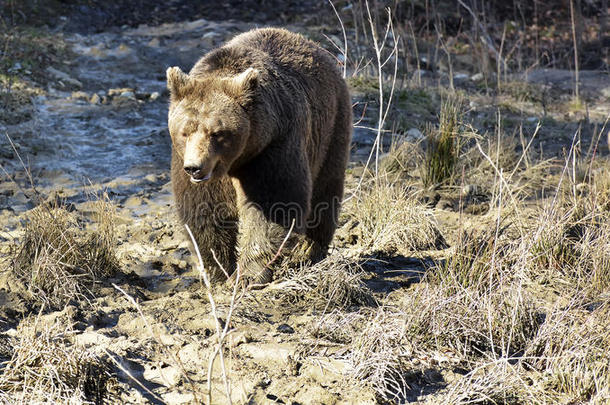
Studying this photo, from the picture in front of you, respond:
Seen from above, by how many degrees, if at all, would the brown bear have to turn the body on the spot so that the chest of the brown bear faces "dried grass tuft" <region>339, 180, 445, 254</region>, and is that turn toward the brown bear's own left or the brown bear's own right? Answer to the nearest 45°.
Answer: approximately 180°

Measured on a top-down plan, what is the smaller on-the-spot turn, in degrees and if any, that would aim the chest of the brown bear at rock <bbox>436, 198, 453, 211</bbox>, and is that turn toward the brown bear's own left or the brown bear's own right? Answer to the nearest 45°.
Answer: approximately 180°

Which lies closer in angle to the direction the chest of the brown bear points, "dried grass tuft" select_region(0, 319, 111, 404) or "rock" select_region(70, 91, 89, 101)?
the dried grass tuft

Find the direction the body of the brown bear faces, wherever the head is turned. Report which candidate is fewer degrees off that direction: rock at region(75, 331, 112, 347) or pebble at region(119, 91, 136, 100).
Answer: the rock

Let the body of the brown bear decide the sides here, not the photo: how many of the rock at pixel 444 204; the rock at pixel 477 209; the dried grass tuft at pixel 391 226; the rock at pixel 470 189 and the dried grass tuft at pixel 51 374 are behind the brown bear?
4

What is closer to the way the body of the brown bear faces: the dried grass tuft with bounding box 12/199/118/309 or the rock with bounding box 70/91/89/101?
the dried grass tuft

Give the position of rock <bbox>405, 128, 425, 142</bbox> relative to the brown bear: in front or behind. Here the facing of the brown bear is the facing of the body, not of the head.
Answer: behind

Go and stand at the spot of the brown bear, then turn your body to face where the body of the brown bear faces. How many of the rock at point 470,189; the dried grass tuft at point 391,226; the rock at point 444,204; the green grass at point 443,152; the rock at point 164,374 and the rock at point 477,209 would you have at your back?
5

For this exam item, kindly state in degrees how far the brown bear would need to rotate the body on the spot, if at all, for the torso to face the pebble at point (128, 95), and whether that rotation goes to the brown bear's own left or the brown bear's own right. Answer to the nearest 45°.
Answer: approximately 135° to the brown bear's own right

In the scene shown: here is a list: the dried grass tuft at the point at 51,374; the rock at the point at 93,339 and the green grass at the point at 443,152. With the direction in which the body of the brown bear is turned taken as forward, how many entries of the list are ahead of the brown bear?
2

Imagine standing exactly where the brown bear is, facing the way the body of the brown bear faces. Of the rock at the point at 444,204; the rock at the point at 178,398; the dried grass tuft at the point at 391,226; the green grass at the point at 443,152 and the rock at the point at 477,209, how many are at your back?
4

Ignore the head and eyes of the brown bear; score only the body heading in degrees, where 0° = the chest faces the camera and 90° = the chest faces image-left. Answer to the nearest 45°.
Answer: approximately 45°

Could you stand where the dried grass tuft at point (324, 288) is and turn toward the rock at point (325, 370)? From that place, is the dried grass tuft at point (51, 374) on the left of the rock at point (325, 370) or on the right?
right

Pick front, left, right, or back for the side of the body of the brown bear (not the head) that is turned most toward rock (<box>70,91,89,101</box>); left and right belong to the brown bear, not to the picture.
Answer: right
